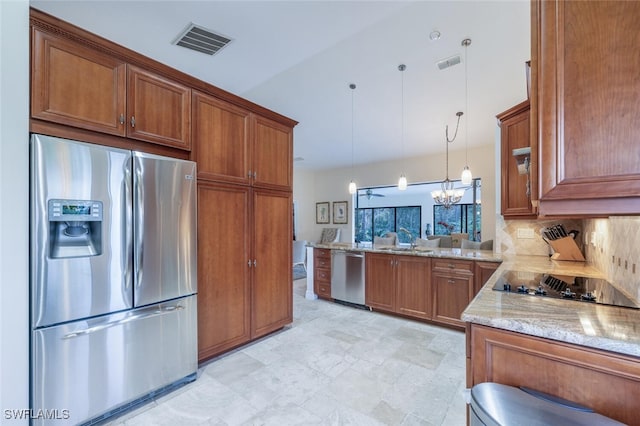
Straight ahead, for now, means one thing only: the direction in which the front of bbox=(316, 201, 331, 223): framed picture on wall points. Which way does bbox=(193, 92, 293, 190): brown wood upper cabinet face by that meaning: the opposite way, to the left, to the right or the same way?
to the left

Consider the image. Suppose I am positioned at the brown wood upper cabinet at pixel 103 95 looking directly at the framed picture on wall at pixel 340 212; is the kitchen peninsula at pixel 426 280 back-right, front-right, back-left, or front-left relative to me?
front-right

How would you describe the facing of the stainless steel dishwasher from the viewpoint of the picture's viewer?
facing the viewer and to the left of the viewer

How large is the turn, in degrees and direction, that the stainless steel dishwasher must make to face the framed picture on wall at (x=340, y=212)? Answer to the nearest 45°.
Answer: approximately 135° to its right

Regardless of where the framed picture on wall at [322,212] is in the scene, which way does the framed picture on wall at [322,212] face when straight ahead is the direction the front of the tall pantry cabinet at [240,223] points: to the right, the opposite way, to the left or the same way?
to the right

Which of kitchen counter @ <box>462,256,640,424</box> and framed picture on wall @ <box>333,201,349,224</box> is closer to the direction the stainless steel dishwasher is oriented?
the kitchen counter

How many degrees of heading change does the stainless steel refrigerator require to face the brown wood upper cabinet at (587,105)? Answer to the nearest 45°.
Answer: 0° — it already faces it

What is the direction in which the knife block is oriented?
to the viewer's left

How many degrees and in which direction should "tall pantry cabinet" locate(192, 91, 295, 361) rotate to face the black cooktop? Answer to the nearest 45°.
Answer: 0° — it already faces it

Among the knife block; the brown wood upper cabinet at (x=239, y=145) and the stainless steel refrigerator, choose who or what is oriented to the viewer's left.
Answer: the knife block

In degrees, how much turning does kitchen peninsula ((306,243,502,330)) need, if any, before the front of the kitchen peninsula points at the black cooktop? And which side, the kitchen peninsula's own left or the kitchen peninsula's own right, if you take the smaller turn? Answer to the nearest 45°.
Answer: approximately 45° to the kitchen peninsula's own left

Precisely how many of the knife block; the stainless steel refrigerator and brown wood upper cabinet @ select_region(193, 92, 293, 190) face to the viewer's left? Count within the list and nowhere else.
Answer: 1

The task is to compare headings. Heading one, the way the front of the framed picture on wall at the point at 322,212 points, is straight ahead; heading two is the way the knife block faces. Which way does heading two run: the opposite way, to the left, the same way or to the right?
to the right

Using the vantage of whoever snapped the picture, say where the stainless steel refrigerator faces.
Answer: facing the viewer and to the right of the viewer

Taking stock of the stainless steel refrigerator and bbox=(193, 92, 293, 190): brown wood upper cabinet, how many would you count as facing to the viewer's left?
0
